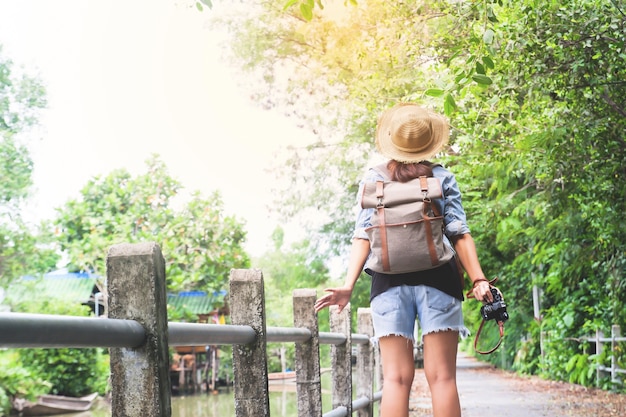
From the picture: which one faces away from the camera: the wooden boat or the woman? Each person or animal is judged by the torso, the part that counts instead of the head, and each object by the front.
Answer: the woman

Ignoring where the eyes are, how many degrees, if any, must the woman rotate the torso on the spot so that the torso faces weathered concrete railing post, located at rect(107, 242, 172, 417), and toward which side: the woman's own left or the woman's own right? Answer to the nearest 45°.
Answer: approximately 180°

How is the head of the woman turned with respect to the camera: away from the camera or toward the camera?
away from the camera

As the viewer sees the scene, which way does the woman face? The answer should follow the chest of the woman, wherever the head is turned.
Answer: away from the camera

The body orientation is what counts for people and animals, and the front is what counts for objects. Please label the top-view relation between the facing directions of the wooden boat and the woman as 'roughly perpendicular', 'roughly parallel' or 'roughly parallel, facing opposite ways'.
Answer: roughly perpendicular
